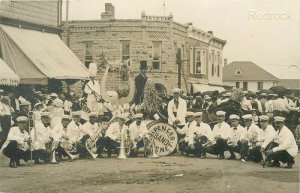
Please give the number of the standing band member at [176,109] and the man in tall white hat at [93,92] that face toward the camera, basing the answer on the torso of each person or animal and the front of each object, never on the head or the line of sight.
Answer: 2

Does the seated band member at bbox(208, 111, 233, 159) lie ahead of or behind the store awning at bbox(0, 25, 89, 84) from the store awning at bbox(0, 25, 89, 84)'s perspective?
ahead

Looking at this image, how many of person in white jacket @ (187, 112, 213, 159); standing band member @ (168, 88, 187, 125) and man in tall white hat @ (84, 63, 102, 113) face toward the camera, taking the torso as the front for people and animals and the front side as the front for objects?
3

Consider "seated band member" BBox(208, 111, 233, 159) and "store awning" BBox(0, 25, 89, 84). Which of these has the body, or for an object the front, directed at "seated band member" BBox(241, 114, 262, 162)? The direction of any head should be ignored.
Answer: the store awning

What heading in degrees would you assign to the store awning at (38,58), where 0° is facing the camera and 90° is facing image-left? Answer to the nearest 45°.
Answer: approximately 315°

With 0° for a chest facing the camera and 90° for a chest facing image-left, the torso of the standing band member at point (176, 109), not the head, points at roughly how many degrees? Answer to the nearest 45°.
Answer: approximately 0°

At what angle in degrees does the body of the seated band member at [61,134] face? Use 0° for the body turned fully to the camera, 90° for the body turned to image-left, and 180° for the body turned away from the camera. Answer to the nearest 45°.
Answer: approximately 315°

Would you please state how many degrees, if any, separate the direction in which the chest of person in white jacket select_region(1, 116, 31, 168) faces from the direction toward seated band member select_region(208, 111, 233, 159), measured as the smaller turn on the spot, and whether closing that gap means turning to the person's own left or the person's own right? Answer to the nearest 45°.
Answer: approximately 45° to the person's own left

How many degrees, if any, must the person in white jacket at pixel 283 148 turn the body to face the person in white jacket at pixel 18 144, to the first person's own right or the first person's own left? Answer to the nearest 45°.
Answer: approximately 45° to the first person's own right
